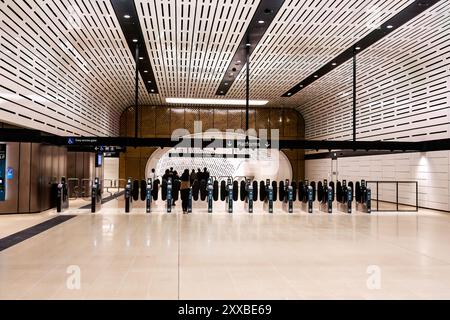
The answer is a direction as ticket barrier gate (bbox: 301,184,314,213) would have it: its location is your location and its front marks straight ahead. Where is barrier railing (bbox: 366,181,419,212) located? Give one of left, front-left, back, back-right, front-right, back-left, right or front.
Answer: back-left

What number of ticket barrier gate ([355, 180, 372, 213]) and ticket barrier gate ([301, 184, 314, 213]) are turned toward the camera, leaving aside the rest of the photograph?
2

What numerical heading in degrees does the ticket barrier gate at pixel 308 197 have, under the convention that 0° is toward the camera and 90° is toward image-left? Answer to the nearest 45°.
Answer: approximately 0°

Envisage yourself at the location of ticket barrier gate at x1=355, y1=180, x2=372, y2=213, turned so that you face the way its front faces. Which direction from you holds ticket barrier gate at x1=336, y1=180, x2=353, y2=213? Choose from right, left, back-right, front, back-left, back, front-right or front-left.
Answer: right

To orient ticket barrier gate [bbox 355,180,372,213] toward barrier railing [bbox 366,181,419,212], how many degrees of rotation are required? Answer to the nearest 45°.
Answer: approximately 135° to its left

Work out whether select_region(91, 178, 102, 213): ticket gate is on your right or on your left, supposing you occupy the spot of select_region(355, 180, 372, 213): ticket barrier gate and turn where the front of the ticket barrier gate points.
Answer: on your right

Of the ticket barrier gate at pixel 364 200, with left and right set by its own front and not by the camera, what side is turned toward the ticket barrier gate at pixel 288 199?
right

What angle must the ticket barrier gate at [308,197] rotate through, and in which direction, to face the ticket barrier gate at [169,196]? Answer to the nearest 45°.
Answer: approximately 90° to its right

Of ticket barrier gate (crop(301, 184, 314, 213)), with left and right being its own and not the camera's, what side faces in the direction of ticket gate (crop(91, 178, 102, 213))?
right

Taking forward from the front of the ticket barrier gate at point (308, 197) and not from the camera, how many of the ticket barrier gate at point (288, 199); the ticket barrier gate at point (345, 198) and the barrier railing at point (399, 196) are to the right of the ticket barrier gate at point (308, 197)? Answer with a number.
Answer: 1
